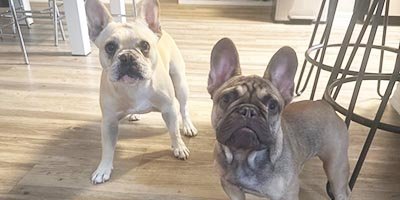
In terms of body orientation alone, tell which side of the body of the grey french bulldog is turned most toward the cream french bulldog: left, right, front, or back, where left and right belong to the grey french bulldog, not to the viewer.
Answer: right
